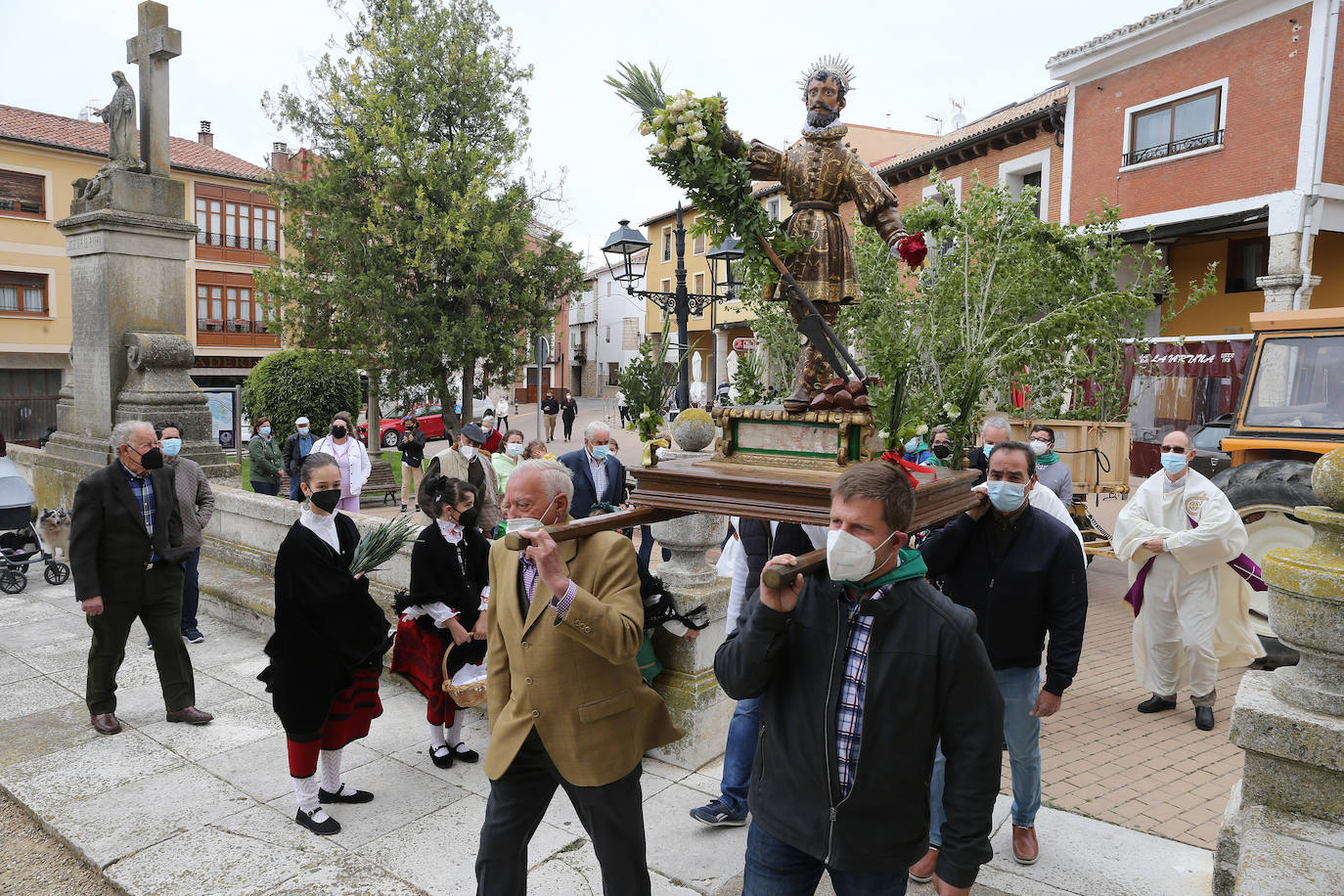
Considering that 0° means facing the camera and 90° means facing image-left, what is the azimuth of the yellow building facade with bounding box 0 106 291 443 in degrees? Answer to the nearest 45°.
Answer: approximately 315°

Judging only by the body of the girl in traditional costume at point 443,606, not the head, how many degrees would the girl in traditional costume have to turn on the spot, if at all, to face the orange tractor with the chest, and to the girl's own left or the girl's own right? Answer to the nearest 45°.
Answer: approximately 45° to the girl's own left

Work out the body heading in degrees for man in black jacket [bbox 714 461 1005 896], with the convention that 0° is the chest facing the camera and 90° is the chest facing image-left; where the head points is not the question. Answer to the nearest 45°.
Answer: approximately 45°

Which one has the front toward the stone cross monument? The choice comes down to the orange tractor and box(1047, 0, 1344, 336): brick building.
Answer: the brick building

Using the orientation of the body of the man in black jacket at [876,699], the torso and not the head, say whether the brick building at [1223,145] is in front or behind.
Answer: behind

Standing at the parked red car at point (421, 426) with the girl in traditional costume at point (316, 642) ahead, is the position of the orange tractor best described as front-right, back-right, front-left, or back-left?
front-left

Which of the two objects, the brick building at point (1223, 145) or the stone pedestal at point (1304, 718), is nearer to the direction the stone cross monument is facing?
the stone pedestal
